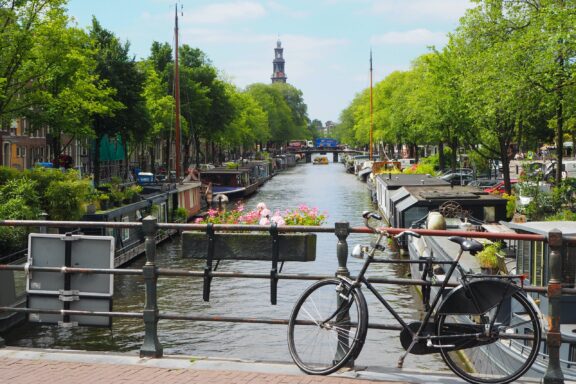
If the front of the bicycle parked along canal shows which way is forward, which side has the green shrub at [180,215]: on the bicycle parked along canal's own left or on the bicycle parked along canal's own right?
on the bicycle parked along canal's own right

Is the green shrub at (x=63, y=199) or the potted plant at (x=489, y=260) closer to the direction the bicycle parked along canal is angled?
the green shrub

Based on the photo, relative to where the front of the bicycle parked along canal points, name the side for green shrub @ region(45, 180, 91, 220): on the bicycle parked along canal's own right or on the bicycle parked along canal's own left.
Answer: on the bicycle parked along canal's own right

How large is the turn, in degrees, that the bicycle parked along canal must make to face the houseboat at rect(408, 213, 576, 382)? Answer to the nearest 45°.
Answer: approximately 90° to its right

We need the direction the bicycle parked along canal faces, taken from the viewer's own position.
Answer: facing to the left of the viewer

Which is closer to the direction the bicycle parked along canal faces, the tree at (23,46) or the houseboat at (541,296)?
the tree

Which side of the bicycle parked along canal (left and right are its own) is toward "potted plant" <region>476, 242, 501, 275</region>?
right

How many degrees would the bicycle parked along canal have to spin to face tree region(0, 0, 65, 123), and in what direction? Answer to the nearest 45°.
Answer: approximately 45° to its right
